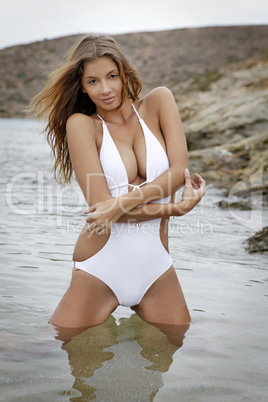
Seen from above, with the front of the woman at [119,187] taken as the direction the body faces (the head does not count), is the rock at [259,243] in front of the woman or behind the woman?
behind

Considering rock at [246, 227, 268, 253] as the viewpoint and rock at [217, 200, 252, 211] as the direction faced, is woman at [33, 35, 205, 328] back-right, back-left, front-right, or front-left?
back-left

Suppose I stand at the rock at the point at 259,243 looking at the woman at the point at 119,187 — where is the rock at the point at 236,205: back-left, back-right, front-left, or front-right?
back-right

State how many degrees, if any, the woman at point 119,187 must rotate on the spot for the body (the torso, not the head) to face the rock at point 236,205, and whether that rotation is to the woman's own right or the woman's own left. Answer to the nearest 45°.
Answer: approximately 180°

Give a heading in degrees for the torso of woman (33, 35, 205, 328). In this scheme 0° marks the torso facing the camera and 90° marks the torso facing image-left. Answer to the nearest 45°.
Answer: approximately 0°
